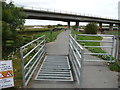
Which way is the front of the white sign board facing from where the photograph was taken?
facing the viewer

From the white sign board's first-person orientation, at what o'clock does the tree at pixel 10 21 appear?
The tree is roughly at 6 o'clock from the white sign board.
